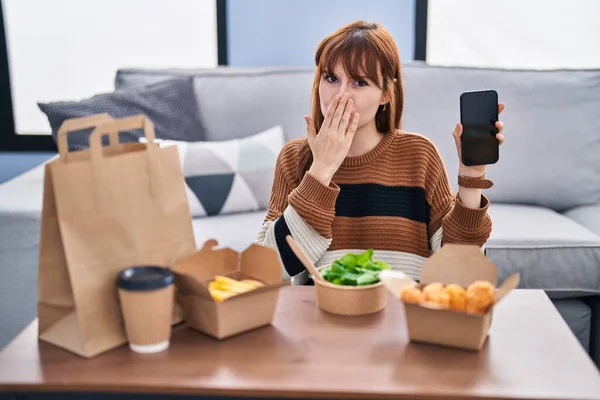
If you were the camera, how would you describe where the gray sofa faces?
facing the viewer

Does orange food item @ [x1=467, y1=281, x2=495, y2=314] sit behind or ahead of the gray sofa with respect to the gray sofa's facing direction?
ahead

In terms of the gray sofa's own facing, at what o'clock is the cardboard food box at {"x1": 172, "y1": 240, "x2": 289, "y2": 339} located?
The cardboard food box is roughly at 1 o'clock from the gray sofa.

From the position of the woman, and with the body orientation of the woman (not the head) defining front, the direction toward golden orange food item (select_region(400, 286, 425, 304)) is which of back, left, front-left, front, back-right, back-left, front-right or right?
front

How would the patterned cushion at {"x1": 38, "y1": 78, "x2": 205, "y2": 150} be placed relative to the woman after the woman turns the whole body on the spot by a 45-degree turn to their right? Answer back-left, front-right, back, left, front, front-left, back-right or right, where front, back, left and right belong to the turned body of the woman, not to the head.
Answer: right

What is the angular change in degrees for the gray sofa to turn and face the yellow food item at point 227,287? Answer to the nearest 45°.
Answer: approximately 45° to its right

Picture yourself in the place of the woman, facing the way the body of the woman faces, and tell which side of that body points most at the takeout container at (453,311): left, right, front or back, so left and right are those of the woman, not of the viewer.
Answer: front

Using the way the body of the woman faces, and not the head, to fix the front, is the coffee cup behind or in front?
in front

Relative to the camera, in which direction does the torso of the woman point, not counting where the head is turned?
toward the camera

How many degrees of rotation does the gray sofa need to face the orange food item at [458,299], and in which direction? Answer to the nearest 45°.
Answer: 0° — it already faces it
